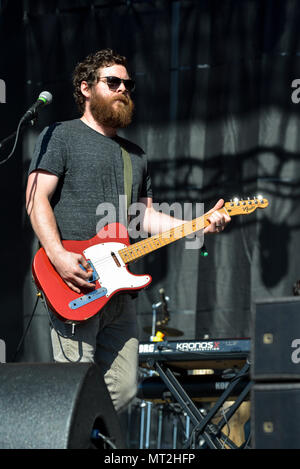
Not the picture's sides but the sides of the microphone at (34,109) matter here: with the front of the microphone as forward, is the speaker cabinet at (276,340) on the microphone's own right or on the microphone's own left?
on the microphone's own right

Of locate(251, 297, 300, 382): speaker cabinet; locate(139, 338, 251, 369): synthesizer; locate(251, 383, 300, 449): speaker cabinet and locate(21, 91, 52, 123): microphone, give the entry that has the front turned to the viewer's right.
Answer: the microphone

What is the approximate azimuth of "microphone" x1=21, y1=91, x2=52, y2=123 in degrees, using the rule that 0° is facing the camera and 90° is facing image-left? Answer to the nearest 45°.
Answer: approximately 270°

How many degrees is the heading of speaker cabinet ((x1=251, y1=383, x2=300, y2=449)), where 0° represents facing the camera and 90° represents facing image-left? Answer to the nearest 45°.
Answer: approximately 0°

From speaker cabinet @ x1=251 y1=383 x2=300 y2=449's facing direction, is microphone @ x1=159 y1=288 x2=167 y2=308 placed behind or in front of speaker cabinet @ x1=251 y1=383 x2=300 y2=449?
behind
